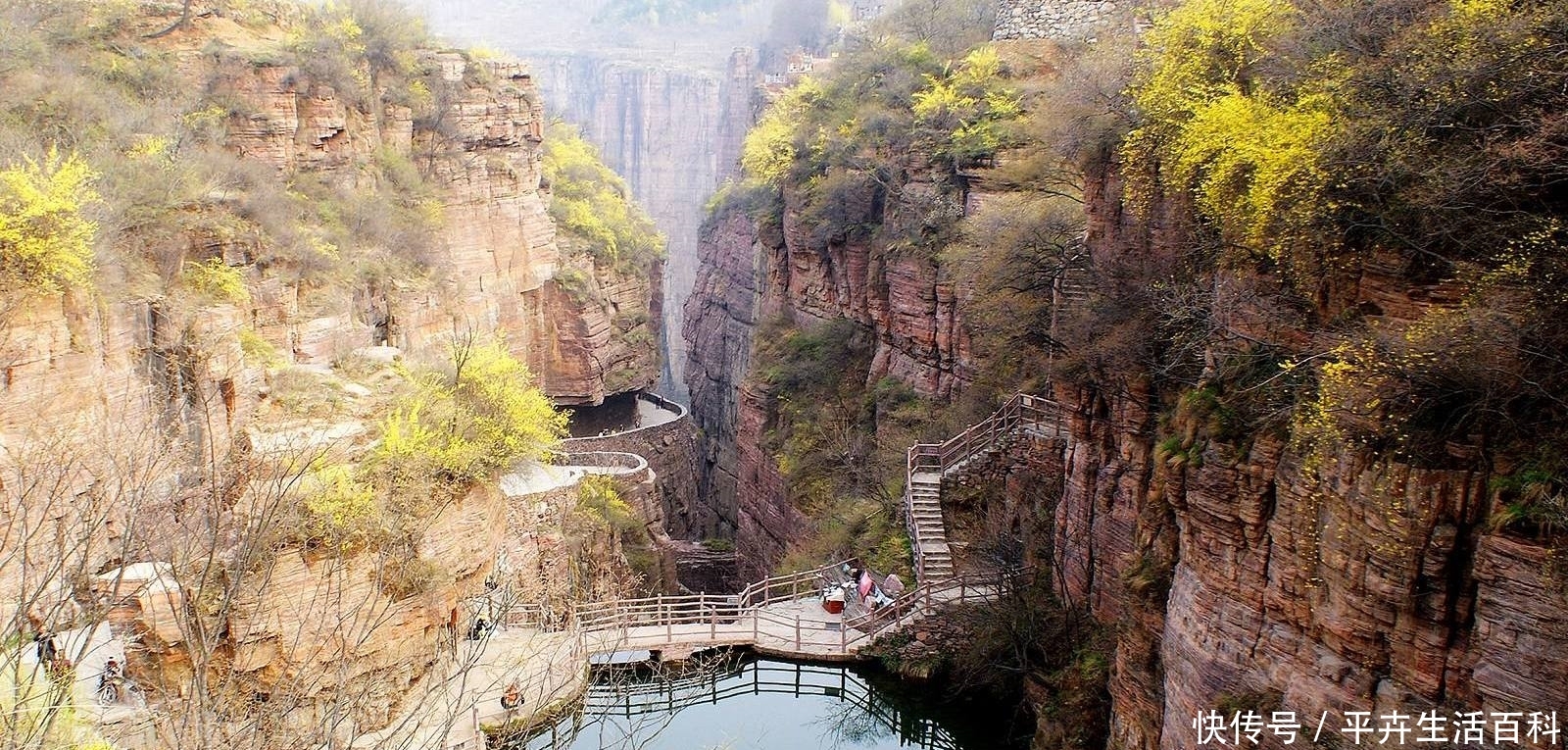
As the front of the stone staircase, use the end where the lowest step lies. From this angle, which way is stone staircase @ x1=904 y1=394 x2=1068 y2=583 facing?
toward the camera

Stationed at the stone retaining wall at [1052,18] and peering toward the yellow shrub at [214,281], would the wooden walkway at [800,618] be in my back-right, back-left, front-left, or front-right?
front-left

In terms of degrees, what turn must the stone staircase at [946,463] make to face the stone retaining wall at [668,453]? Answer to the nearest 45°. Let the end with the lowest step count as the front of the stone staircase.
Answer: approximately 135° to its right

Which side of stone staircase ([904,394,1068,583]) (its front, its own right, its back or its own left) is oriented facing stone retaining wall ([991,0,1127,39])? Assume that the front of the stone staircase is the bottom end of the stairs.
back

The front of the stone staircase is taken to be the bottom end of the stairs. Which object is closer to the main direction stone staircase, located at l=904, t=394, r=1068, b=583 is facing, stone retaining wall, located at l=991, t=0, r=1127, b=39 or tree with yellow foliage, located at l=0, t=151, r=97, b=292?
the tree with yellow foliage

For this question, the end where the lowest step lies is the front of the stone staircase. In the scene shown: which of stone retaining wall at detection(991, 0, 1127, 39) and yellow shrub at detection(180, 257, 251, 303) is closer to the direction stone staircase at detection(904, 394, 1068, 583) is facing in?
the yellow shrub

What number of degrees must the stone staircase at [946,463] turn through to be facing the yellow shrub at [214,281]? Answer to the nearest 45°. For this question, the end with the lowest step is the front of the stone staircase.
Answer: approximately 45° to its right

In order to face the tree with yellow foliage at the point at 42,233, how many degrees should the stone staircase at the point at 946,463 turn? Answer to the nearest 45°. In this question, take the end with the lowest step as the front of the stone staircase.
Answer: approximately 45° to its right

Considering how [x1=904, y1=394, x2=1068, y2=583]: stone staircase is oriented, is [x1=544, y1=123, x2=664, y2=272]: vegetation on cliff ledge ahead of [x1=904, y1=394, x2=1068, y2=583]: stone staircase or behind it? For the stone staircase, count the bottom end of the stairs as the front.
behind

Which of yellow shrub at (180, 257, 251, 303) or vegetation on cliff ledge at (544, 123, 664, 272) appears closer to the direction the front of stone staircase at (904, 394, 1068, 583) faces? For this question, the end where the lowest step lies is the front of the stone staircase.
the yellow shrub

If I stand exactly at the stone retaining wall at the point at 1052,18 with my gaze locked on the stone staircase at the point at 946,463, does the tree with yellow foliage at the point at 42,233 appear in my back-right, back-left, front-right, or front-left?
front-right
